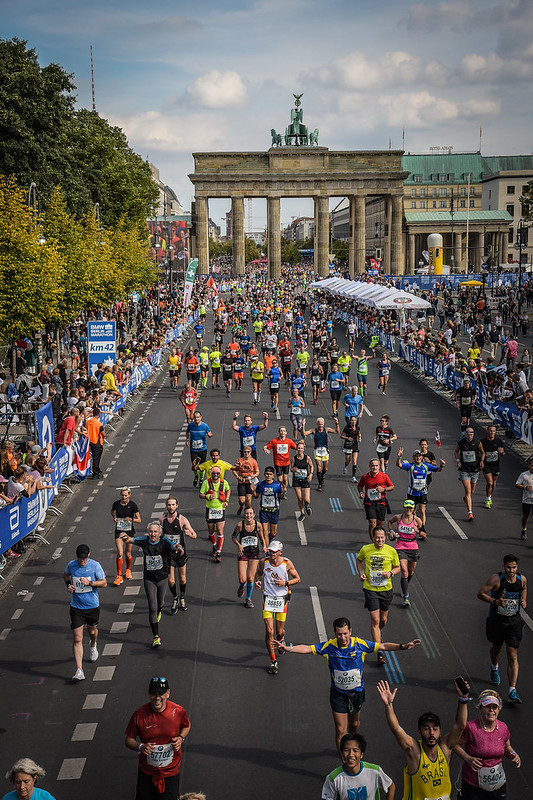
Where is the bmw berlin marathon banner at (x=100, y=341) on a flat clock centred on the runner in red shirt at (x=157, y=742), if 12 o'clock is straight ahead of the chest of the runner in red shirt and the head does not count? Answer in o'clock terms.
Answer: The bmw berlin marathon banner is roughly at 6 o'clock from the runner in red shirt.

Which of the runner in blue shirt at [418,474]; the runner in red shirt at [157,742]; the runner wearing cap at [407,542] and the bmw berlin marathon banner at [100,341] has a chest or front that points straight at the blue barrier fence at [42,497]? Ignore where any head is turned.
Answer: the bmw berlin marathon banner

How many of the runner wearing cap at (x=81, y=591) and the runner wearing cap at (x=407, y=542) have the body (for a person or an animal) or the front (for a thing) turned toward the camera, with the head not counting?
2

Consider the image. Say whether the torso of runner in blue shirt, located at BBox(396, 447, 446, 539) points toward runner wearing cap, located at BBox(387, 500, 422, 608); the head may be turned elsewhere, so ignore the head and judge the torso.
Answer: yes

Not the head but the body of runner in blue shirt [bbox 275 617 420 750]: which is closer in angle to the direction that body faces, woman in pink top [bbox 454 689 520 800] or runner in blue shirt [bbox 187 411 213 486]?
the woman in pink top

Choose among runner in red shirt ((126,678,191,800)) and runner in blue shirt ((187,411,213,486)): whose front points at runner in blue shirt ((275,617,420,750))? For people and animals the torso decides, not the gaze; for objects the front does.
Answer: runner in blue shirt ((187,411,213,486))

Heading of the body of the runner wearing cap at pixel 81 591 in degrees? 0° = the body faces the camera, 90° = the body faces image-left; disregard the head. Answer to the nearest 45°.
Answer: approximately 0°

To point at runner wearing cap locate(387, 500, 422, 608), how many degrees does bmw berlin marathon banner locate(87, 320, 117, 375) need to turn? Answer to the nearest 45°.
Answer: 0° — it already faces them

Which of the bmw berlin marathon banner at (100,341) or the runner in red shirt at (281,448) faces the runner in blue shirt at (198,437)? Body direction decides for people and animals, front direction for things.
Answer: the bmw berlin marathon banner
